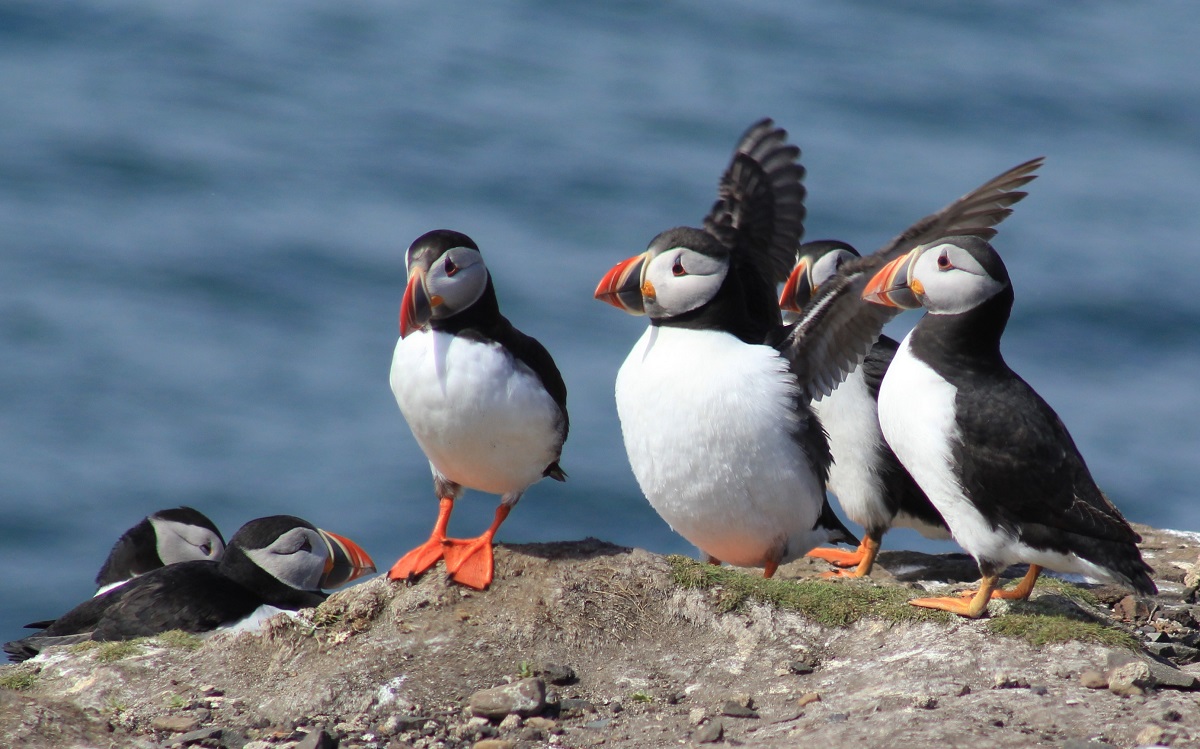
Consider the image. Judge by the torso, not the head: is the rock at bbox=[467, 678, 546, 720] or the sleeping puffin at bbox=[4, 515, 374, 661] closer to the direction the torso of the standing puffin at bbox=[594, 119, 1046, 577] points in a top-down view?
the rock

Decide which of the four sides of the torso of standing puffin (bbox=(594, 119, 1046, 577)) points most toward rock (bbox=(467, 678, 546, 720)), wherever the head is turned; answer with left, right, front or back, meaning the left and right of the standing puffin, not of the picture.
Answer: front

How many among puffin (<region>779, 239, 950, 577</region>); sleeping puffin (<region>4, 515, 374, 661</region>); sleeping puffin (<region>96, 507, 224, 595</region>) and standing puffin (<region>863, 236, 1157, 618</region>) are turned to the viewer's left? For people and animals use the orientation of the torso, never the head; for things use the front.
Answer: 2

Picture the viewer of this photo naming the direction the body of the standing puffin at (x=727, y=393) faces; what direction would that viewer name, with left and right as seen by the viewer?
facing the viewer and to the left of the viewer

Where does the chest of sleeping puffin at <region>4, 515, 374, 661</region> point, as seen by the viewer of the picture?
to the viewer's right

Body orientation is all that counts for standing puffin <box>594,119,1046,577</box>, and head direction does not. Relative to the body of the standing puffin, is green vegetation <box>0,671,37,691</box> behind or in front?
in front

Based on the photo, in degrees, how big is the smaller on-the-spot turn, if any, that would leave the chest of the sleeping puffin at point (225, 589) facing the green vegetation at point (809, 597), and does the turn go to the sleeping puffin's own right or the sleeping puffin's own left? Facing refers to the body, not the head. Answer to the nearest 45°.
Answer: approximately 45° to the sleeping puffin's own right

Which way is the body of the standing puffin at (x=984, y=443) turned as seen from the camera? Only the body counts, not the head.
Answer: to the viewer's left

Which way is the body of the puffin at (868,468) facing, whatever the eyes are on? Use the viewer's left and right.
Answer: facing to the left of the viewer

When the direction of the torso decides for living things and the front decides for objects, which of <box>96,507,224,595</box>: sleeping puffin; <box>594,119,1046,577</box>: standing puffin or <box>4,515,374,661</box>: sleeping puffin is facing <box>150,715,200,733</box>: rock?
the standing puffin

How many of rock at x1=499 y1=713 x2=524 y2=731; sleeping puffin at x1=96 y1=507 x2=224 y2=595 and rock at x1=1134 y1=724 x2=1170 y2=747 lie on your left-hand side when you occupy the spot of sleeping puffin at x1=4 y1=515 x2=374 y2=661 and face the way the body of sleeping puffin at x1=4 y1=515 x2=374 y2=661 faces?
1

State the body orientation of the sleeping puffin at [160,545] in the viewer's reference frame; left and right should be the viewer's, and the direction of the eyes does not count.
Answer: facing to the right of the viewer

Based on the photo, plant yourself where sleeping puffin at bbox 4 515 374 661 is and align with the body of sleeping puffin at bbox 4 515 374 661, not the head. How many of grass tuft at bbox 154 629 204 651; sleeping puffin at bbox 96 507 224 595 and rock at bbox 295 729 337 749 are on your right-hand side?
2
